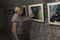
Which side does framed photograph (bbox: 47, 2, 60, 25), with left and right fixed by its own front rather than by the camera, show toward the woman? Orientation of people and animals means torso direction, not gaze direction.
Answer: right

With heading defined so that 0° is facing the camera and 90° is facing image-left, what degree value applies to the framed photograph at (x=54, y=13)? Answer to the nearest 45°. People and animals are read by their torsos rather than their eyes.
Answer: approximately 45°

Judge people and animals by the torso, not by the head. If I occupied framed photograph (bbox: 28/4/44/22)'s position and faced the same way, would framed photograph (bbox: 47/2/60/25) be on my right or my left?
on my left

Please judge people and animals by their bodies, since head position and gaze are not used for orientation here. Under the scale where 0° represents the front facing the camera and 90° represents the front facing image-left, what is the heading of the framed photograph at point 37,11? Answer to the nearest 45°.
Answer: approximately 45°

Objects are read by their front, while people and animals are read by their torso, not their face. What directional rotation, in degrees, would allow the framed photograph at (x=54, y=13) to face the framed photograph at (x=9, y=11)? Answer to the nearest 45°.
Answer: approximately 90° to its right

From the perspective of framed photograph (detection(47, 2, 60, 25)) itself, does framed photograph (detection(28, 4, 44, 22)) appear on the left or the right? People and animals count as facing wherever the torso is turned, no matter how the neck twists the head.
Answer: on its right
